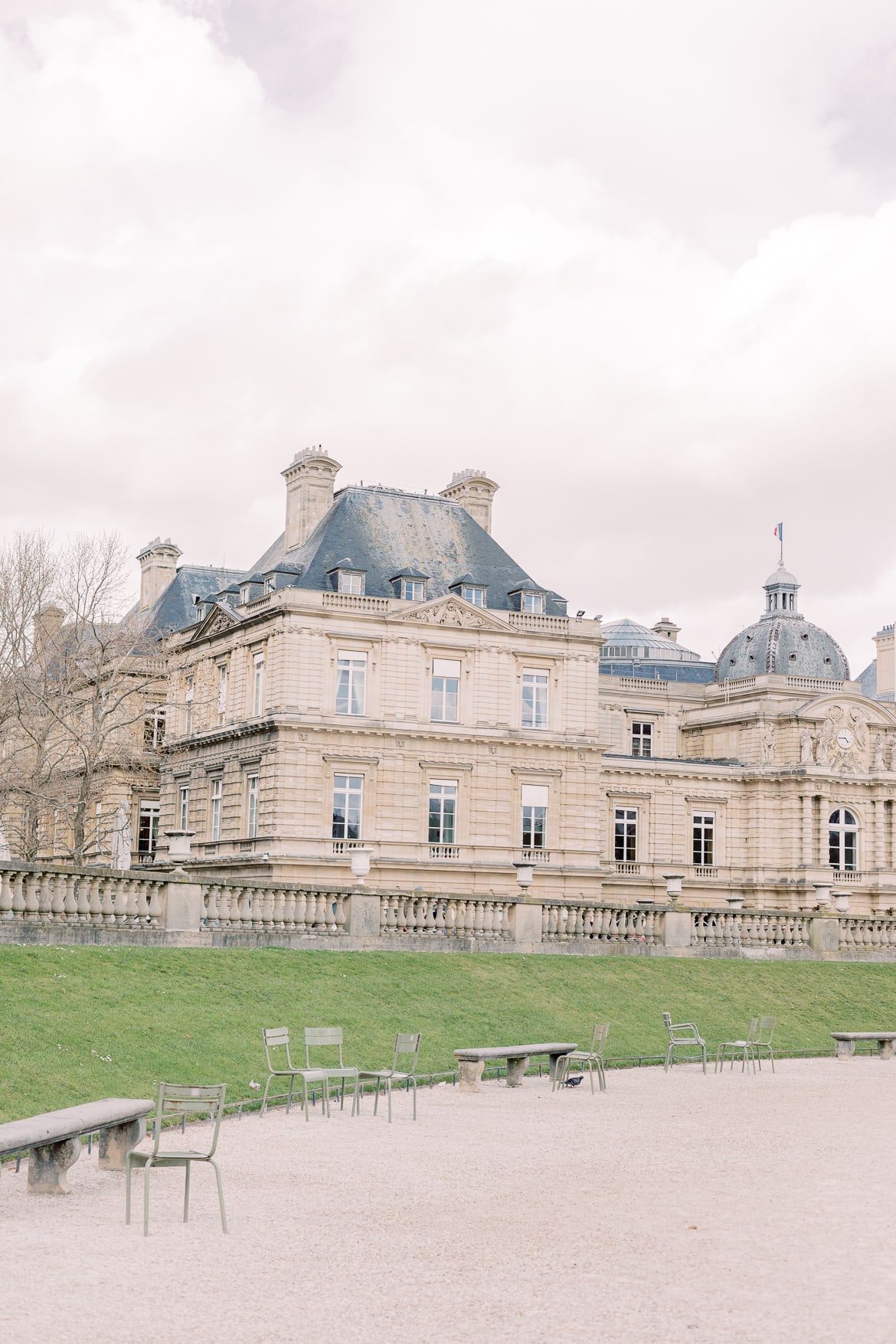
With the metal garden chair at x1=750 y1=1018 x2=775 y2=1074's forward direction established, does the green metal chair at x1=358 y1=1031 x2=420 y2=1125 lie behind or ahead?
ahead

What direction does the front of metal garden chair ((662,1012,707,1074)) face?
to the viewer's right

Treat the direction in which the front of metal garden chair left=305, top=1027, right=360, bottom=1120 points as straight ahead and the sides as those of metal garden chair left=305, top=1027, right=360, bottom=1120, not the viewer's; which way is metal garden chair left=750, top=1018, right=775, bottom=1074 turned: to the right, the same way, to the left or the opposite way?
to the right

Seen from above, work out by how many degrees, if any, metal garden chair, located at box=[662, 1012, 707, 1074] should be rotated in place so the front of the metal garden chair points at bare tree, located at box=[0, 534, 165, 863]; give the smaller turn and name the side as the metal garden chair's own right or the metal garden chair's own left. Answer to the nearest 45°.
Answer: approximately 135° to the metal garden chair's own left

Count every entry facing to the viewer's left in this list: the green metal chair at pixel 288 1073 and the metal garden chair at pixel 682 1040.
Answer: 0

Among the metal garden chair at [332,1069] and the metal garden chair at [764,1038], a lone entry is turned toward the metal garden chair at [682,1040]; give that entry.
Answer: the metal garden chair at [764,1038]

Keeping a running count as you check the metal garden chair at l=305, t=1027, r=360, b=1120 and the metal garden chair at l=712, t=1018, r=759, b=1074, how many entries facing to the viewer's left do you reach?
1

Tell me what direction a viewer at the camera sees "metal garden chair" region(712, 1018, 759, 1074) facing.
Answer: facing to the left of the viewer

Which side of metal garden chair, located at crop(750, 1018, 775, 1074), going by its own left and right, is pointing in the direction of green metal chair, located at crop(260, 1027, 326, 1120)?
front

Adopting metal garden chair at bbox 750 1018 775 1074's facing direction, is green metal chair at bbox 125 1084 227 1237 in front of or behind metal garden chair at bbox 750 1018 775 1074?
in front

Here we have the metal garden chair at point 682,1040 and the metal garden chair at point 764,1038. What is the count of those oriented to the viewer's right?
1
